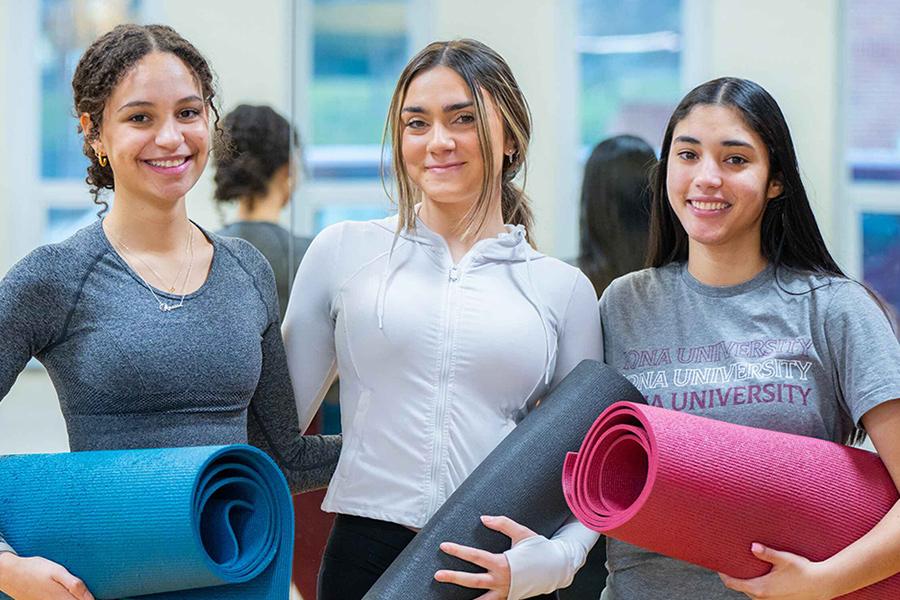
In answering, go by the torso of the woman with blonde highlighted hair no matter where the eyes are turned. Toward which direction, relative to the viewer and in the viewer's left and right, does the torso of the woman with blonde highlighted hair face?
facing the viewer

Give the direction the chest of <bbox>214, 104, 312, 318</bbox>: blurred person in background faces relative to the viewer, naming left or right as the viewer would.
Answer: facing away from the viewer and to the right of the viewer

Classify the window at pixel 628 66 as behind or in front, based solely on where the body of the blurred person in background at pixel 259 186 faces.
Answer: in front

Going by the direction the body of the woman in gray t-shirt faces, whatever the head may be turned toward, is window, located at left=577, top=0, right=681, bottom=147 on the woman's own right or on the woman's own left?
on the woman's own right

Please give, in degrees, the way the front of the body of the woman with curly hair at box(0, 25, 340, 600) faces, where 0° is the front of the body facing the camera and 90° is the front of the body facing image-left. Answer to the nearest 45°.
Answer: approximately 315°

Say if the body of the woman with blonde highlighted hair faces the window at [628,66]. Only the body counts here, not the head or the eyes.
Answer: no

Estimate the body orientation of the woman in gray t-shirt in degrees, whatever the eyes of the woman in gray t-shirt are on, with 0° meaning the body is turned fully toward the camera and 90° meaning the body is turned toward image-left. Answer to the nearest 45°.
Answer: approximately 45°

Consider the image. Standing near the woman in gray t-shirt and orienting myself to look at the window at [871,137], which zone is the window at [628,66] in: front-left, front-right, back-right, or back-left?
front-left

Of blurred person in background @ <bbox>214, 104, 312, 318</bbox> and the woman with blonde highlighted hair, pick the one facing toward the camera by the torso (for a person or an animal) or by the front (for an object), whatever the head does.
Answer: the woman with blonde highlighted hair

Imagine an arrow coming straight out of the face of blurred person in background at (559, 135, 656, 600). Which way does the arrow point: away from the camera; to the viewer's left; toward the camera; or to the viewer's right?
away from the camera

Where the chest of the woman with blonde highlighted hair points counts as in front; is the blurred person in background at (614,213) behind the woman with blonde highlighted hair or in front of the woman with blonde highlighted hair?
behind

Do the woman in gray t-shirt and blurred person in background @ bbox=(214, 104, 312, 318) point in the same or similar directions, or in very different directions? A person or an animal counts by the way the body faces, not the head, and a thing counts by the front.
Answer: very different directions
